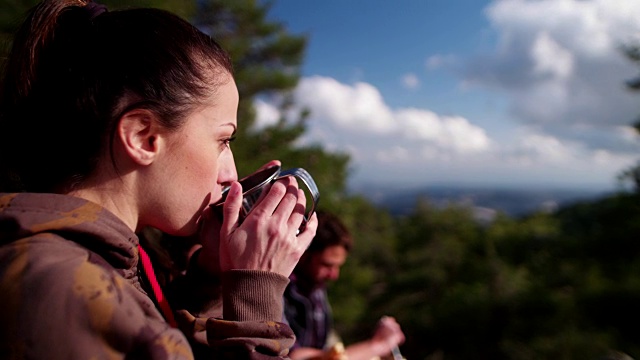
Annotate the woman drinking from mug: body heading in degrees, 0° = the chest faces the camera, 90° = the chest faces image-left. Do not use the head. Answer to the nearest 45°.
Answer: approximately 270°

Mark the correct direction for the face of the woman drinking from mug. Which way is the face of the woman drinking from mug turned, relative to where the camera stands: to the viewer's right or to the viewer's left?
to the viewer's right
